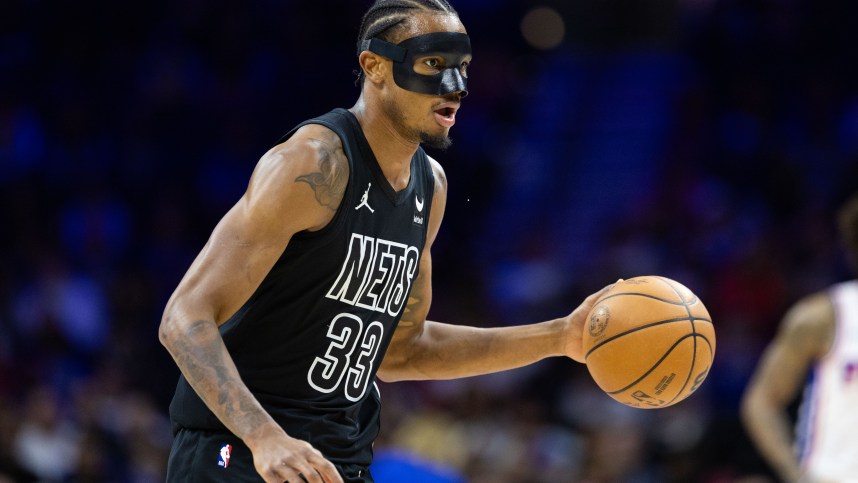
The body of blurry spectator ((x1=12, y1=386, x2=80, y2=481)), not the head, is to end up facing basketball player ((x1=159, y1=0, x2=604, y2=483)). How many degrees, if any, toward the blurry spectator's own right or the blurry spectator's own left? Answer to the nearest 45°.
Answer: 0° — they already face them

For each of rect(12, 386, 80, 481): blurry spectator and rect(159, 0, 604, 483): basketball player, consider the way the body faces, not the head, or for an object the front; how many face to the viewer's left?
0

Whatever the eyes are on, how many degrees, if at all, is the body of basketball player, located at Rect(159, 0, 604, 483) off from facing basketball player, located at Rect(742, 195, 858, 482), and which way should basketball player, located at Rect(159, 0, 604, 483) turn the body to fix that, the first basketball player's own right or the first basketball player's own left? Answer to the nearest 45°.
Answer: approximately 90° to the first basketball player's own left

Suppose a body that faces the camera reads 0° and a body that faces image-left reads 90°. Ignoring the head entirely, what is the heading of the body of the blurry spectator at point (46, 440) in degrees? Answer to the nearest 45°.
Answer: approximately 0°

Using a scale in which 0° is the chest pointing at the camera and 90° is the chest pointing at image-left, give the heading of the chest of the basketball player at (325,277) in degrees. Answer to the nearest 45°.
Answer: approximately 315°

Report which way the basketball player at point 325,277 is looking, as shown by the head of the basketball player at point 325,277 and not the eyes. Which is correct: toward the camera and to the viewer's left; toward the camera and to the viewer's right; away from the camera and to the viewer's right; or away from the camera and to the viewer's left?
toward the camera and to the viewer's right

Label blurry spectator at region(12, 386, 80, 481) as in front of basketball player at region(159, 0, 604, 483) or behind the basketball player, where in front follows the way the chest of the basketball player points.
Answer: behind
